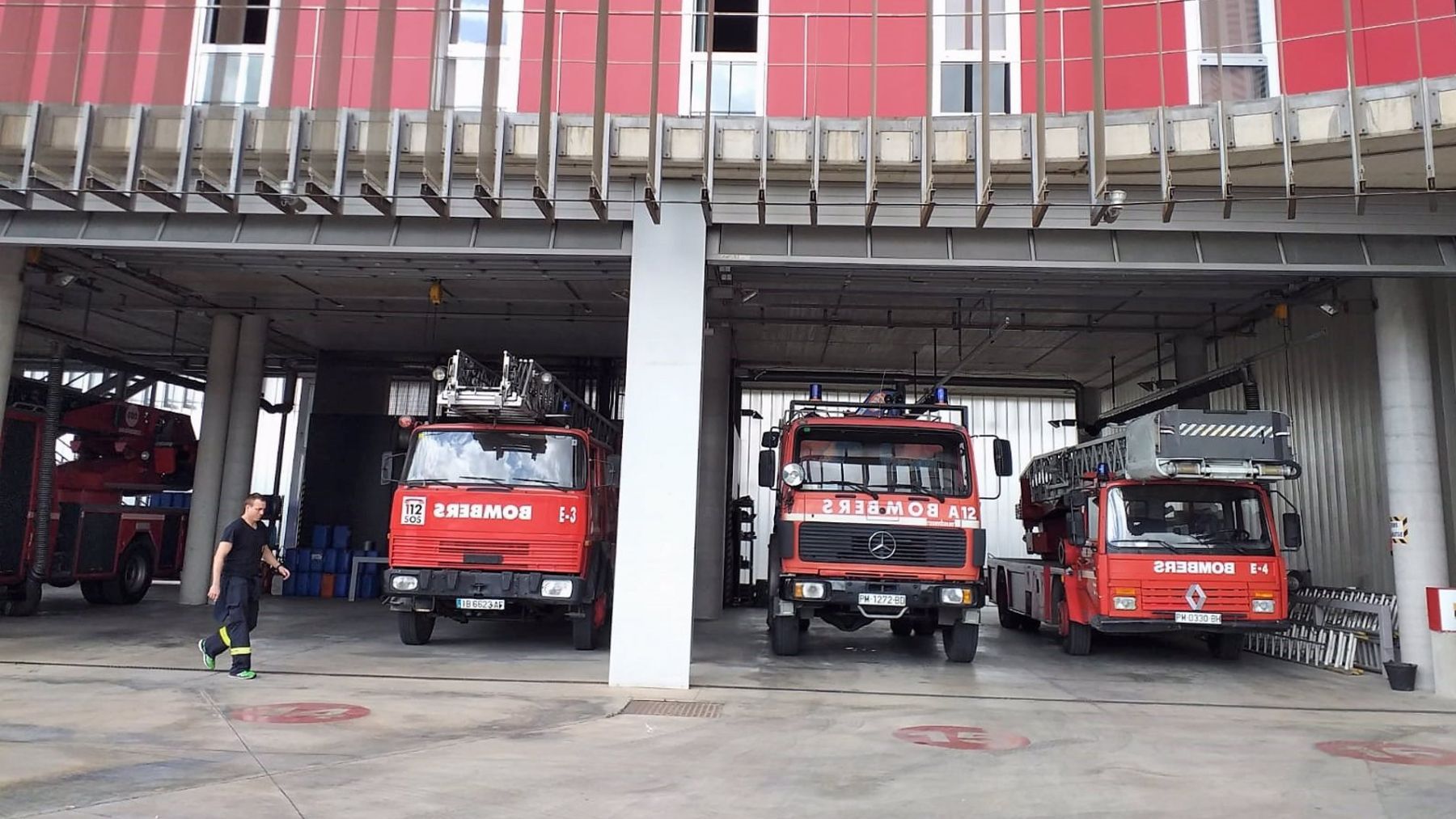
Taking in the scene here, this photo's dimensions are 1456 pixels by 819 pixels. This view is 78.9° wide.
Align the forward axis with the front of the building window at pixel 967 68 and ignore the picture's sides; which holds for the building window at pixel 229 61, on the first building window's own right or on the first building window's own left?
on the first building window's own right

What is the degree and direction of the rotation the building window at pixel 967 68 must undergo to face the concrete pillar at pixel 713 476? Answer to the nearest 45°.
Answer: approximately 135° to its right

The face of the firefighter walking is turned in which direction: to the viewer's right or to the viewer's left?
to the viewer's right

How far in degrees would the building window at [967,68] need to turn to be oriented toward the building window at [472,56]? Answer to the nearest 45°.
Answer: approximately 90° to its right

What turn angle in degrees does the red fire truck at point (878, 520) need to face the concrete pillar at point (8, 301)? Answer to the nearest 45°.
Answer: approximately 90° to its right

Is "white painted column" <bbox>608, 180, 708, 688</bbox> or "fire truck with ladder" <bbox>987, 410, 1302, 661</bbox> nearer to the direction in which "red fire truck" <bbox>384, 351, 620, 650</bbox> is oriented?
the white painted column

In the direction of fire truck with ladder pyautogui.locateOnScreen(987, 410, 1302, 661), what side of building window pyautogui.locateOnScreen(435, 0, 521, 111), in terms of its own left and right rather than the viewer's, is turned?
left

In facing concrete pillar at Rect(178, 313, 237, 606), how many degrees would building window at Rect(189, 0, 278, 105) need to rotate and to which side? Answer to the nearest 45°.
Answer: approximately 180°

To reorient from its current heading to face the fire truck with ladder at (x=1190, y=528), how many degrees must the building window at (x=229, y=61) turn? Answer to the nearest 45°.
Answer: approximately 45° to its left
